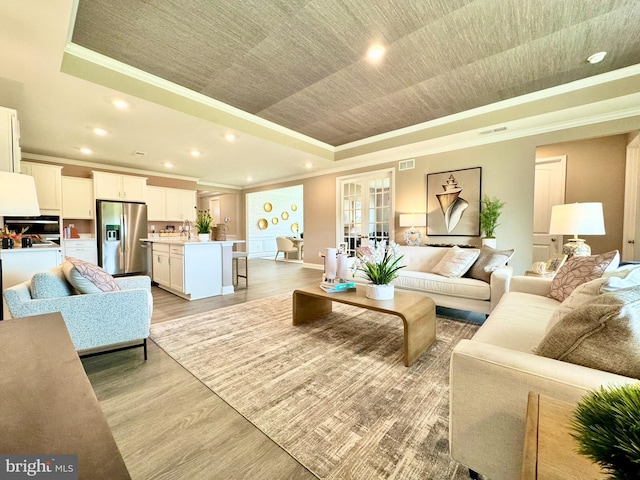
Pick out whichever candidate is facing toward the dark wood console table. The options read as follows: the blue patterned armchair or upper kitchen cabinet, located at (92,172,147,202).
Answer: the upper kitchen cabinet

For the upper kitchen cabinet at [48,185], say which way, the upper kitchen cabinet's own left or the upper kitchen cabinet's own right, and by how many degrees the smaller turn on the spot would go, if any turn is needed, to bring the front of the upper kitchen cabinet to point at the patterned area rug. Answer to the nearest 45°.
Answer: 0° — it already faces it

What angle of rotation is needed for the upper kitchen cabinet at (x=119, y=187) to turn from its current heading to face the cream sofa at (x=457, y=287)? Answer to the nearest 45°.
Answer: approximately 45° to its left

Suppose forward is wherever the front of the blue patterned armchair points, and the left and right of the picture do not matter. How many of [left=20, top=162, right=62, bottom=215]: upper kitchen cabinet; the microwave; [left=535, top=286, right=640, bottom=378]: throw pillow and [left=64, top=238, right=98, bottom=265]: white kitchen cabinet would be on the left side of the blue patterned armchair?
3

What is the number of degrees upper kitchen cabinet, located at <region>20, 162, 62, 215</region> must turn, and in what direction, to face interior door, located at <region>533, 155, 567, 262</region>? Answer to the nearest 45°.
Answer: approximately 45° to its left

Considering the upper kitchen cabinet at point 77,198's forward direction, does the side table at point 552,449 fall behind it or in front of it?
in front

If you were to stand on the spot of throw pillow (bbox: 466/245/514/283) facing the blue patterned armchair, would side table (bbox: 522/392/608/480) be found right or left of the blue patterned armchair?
left

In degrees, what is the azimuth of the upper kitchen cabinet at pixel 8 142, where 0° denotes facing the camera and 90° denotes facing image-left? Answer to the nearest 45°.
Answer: approximately 270°

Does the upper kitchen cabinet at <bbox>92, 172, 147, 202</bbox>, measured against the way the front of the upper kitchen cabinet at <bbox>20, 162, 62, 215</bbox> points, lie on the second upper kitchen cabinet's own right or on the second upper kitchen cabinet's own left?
on the second upper kitchen cabinet's own left

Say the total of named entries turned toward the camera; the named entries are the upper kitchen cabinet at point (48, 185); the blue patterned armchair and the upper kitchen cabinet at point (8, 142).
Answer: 1

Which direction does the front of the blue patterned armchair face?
to the viewer's right

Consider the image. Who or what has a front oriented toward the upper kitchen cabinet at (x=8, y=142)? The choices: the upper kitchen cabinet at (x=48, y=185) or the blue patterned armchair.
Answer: the upper kitchen cabinet at (x=48, y=185)

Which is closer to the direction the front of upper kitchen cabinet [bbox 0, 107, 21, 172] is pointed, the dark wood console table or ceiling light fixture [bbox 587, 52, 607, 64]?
the ceiling light fixture

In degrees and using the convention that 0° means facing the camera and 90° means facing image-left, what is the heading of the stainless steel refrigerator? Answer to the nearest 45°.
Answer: approximately 0°

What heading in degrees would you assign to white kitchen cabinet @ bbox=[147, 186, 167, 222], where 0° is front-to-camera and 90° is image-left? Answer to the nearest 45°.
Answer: approximately 0°

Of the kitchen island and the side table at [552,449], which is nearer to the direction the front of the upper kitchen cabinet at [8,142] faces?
the kitchen island
